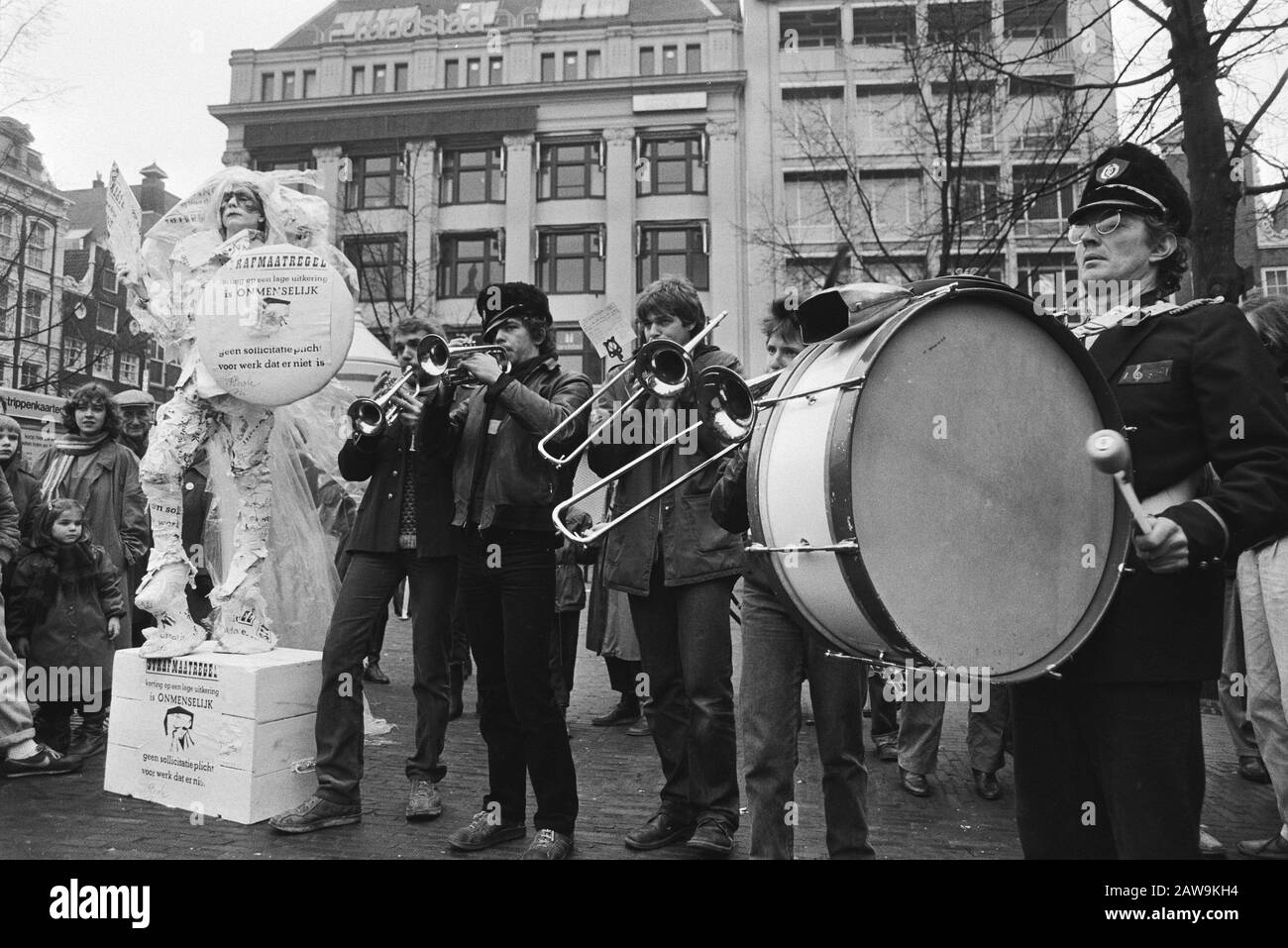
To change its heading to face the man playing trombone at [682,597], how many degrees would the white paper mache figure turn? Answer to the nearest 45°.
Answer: approximately 45° to its left

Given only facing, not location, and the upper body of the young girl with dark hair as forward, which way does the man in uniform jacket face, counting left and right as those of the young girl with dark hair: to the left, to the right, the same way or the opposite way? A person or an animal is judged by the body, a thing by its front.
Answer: to the right

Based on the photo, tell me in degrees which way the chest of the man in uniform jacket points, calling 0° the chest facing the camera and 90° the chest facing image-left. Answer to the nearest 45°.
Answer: approximately 45°

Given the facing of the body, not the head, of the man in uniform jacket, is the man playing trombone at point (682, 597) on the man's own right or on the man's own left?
on the man's own right

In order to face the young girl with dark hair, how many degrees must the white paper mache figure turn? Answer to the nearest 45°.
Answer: approximately 135° to its right

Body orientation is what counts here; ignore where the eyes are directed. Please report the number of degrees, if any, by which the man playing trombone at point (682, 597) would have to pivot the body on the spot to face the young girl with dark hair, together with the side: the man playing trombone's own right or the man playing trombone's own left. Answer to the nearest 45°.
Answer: approximately 90° to the man playing trombone's own right

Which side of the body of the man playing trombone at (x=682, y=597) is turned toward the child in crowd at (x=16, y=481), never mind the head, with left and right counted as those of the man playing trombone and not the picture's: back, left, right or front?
right

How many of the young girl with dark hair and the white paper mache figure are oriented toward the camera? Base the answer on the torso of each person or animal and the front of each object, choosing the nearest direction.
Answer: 2

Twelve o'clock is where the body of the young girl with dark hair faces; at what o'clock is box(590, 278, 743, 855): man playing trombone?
The man playing trombone is roughly at 11 o'clock from the young girl with dark hair.
